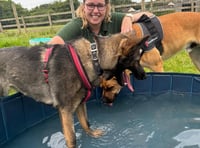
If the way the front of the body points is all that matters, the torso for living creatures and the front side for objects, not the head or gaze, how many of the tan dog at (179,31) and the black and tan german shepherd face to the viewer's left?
1

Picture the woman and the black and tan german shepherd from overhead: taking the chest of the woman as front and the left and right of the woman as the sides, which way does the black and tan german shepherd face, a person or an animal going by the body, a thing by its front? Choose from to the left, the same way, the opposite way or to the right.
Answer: to the left

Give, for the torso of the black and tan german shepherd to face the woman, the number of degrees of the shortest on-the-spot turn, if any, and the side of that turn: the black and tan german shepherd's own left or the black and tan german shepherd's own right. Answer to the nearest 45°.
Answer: approximately 45° to the black and tan german shepherd's own left

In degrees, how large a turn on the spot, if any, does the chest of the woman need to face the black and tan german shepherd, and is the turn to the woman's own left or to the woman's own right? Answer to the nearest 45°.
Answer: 0° — they already face it

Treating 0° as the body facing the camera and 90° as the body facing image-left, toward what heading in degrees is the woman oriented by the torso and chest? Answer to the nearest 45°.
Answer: approximately 0°

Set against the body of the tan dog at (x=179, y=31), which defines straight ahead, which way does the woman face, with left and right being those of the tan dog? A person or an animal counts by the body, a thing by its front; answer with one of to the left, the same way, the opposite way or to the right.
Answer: to the left

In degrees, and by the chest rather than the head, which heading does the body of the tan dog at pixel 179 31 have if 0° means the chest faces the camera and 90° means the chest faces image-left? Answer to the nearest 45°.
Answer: approximately 90°

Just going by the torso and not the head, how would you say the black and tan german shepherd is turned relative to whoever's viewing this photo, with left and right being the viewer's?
facing to the right of the viewer

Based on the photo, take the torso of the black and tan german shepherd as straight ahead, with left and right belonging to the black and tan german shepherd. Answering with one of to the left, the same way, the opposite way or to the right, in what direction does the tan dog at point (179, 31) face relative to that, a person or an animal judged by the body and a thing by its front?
the opposite way

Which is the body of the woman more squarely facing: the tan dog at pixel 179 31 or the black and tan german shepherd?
the black and tan german shepherd
